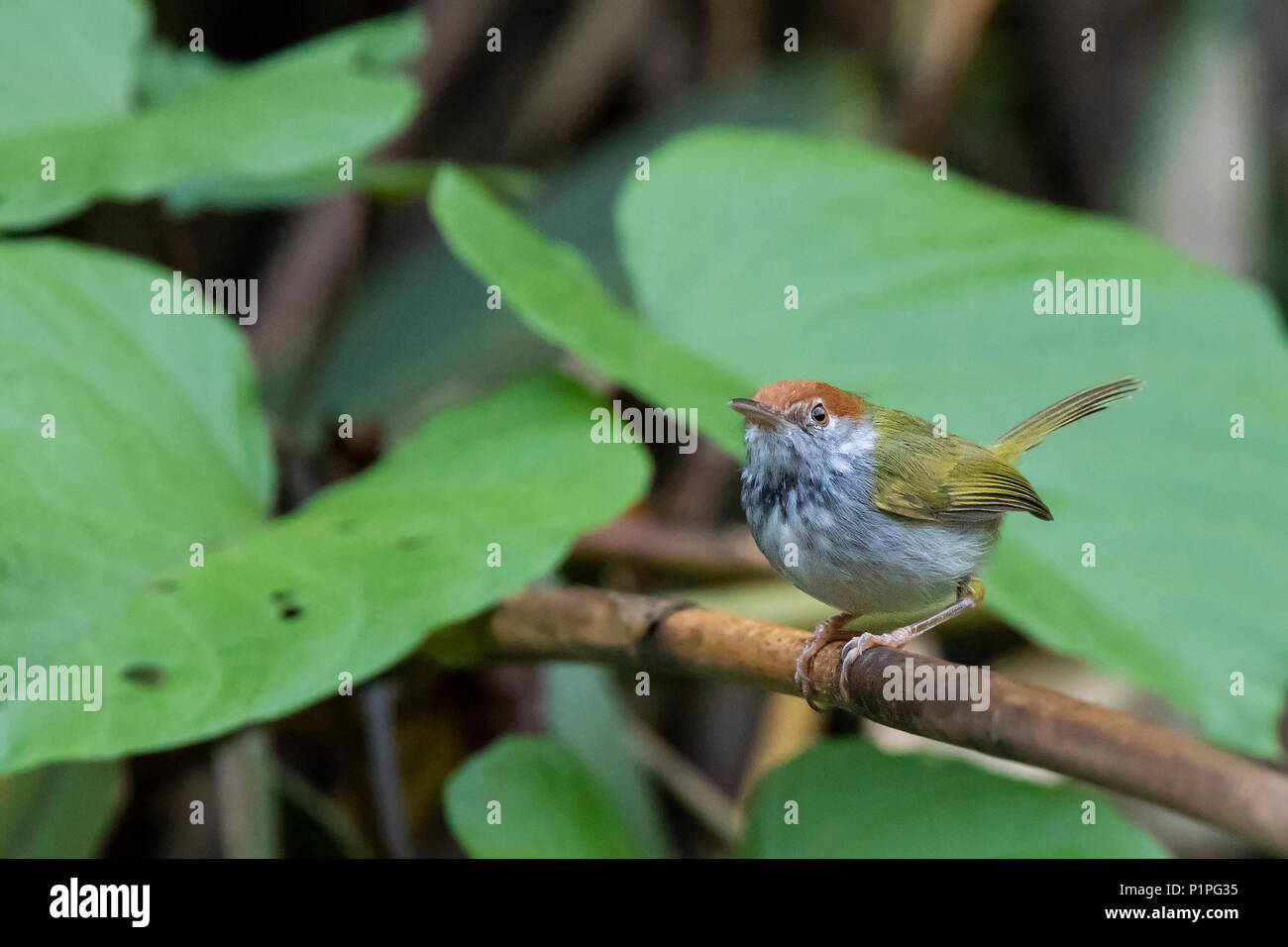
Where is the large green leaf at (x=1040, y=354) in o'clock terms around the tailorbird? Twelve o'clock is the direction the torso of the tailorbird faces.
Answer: The large green leaf is roughly at 5 o'clock from the tailorbird.

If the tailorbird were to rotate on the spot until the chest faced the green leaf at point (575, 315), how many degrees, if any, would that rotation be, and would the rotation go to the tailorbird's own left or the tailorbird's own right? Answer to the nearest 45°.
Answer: approximately 90° to the tailorbird's own right

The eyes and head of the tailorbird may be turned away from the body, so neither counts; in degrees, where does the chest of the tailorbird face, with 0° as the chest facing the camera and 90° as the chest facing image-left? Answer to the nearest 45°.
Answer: approximately 45°

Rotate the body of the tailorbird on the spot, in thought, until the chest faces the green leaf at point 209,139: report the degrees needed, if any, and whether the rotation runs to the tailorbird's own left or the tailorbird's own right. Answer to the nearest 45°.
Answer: approximately 90° to the tailorbird's own right

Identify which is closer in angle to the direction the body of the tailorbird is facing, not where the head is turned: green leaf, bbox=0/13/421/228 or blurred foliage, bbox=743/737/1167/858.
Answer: the green leaf
